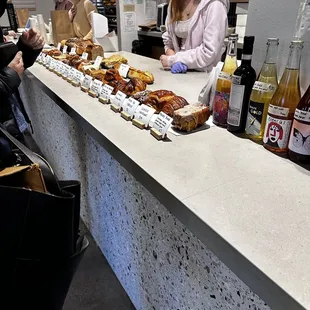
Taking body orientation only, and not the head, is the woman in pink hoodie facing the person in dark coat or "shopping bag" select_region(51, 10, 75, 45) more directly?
the person in dark coat

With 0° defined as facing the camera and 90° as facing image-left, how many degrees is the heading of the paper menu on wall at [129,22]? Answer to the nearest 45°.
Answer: approximately 0°

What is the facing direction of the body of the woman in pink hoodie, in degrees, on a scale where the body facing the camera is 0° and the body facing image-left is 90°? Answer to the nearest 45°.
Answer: approximately 45°

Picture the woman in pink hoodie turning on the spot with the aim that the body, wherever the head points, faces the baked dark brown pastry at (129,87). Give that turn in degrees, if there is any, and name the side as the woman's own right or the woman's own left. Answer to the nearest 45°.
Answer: approximately 45° to the woman's own left

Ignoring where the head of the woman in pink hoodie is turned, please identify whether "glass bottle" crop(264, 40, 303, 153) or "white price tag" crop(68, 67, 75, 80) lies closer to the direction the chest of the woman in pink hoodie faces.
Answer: the white price tag

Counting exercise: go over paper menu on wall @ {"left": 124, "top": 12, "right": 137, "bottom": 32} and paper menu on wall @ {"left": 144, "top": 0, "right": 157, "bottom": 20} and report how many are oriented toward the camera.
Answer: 2

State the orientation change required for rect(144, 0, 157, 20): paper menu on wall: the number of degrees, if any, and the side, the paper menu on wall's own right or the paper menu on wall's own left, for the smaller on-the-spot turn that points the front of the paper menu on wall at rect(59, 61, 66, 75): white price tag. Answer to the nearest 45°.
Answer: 0° — it already faces it
